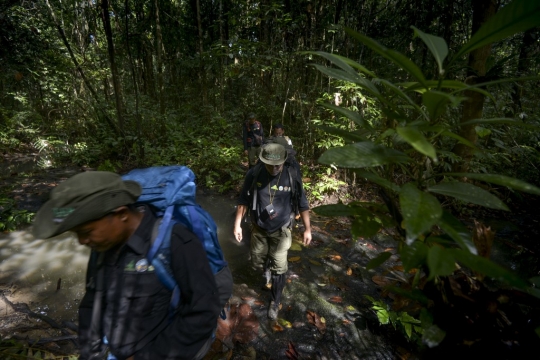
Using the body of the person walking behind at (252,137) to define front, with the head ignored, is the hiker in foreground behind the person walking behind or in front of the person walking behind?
in front

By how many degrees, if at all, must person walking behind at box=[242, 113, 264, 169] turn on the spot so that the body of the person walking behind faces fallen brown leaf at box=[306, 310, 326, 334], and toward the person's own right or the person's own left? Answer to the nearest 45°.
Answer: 0° — they already face it

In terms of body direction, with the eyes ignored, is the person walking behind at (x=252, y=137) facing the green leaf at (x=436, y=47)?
yes

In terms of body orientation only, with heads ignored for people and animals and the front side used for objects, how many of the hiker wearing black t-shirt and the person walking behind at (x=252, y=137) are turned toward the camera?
2

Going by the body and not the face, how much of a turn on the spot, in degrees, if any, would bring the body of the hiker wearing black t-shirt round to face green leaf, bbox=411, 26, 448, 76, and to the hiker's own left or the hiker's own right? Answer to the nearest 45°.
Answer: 0° — they already face it

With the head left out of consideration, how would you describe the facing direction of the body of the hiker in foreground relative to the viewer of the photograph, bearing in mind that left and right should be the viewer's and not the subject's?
facing the viewer and to the left of the viewer

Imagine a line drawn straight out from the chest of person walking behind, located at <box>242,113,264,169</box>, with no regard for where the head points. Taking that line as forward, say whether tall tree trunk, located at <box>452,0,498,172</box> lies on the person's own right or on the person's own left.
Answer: on the person's own left

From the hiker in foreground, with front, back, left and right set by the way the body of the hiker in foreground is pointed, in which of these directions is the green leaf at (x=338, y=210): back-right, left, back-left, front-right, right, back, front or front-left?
left

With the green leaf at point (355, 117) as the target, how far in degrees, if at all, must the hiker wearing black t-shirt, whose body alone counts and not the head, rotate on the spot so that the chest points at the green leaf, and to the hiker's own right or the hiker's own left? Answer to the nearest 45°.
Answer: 0° — they already face it

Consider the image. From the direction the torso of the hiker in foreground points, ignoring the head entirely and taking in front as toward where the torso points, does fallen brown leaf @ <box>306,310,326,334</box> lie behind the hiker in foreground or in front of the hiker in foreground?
behind

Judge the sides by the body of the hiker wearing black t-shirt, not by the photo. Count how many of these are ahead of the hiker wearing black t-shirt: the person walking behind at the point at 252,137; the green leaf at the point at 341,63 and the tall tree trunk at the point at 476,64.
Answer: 1
